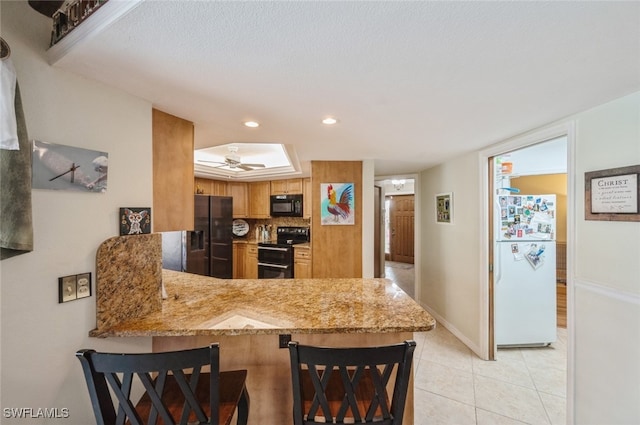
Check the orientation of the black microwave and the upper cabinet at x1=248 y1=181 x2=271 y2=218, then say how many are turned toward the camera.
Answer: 2

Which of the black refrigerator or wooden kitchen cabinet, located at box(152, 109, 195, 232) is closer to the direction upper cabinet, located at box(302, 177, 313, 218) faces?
the wooden kitchen cabinet

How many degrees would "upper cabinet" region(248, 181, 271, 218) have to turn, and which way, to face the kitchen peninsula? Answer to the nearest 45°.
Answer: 0° — it already faces it

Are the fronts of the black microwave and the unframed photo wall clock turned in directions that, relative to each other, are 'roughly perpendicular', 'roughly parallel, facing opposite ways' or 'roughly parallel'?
roughly perpendicular

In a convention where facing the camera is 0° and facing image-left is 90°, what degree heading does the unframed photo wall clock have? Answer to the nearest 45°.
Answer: approximately 315°

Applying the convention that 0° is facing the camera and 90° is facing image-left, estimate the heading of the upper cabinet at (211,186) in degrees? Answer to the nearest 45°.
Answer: approximately 315°

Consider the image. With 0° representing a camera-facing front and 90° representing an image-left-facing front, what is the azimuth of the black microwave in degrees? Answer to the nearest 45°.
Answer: approximately 0°

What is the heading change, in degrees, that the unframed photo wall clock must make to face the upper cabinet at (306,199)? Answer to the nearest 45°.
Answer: approximately 90° to its left

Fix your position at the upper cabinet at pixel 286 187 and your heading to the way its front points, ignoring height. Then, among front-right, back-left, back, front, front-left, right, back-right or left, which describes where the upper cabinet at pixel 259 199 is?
back-right
